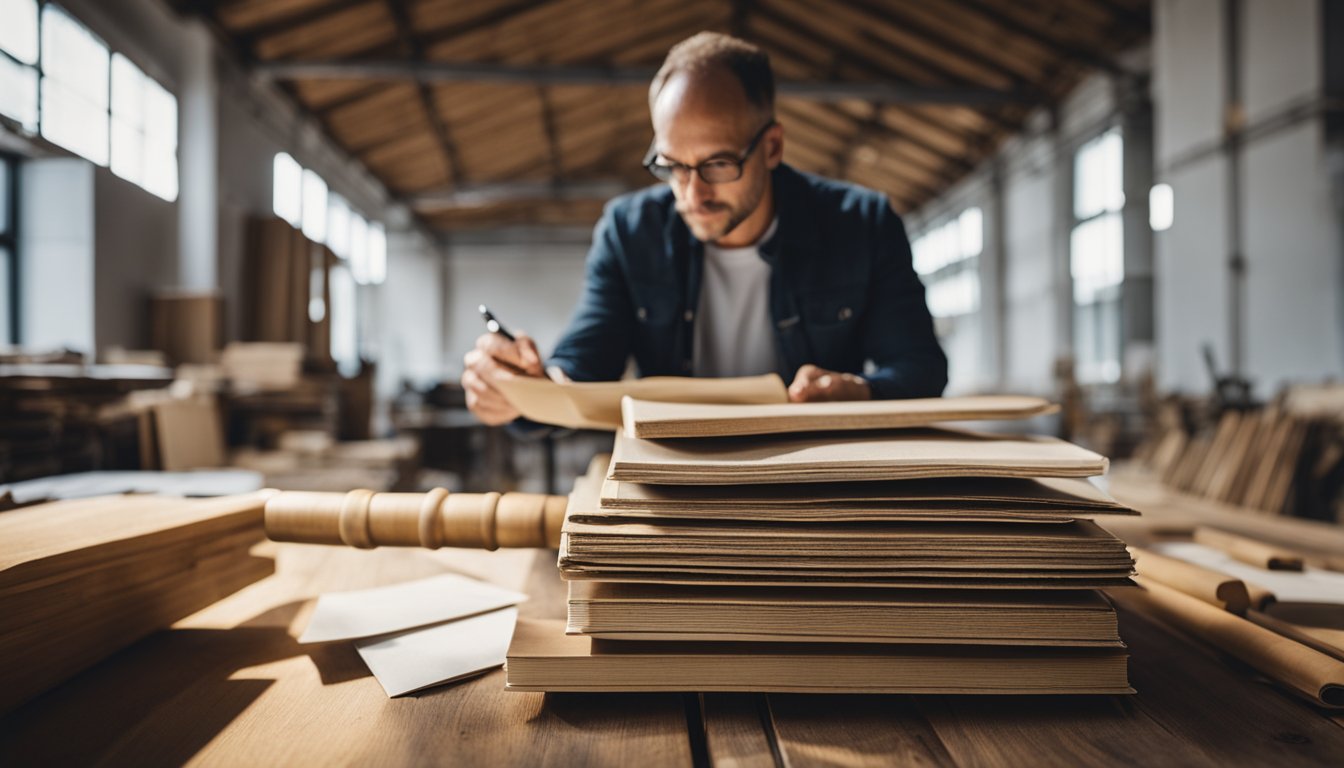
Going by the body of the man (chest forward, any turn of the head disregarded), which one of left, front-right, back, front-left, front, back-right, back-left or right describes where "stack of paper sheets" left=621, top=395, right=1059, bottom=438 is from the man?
front

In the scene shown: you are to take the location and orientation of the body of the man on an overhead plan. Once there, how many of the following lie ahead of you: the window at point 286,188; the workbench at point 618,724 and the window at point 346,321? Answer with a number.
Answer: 1

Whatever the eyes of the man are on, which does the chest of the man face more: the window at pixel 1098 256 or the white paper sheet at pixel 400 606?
the white paper sheet

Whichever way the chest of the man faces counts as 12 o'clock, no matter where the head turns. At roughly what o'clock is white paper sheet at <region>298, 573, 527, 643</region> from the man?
The white paper sheet is roughly at 1 o'clock from the man.

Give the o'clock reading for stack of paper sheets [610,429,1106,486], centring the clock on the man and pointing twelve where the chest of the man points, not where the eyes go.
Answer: The stack of paper sheets is roughly at 12 o'clock from the man.

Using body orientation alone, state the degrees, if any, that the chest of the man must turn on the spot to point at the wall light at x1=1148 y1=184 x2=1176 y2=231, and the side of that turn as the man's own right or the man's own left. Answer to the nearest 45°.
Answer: approximately 135° to the man's own left

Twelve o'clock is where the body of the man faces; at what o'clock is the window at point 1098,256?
The window is roughly at 7 o'clock from the man.

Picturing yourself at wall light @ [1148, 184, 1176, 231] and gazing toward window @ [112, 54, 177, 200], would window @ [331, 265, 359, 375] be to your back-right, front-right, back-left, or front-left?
front-right

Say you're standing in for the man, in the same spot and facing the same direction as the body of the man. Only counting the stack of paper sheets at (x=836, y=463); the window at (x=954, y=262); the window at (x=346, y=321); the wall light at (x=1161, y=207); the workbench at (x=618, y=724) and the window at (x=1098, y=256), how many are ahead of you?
2

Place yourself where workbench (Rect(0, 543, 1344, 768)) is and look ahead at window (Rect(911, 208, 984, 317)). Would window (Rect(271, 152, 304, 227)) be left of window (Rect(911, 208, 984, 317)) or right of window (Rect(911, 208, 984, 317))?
left

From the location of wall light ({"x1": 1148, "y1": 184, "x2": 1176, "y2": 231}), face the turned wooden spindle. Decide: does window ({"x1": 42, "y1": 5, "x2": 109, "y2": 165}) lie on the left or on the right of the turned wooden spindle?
right

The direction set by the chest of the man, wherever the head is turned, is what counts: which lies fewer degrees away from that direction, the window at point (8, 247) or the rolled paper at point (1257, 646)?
the rolled paper

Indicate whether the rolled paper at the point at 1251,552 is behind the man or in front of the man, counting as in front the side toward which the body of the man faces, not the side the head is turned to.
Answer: in front

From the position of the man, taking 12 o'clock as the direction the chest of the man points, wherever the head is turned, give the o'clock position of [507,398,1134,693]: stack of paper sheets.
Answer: The stack of paper sheets is roughly at 12 o'clock from the man.

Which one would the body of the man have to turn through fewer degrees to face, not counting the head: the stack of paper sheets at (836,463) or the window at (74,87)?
the stack of paper sheets

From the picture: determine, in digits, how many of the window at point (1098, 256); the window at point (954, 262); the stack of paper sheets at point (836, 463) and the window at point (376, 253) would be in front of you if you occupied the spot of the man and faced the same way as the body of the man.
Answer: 1

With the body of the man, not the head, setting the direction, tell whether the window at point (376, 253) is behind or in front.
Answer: behind

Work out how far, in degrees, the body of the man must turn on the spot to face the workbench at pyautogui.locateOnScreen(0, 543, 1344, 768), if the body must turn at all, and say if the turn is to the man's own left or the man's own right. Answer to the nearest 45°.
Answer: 0° — they already face it

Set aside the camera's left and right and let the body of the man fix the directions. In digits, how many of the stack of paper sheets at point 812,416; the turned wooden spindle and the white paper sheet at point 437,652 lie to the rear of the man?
0

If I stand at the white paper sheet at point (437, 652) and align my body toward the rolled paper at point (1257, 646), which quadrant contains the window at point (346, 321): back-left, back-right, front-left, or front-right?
back-left

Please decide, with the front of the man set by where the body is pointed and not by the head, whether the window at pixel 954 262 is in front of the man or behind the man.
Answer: behind

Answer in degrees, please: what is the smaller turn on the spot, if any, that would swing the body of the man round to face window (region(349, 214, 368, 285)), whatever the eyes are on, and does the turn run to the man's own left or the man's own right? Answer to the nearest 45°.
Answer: approximately 135° to the man's own right

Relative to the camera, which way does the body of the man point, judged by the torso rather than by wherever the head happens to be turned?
toward the camera
